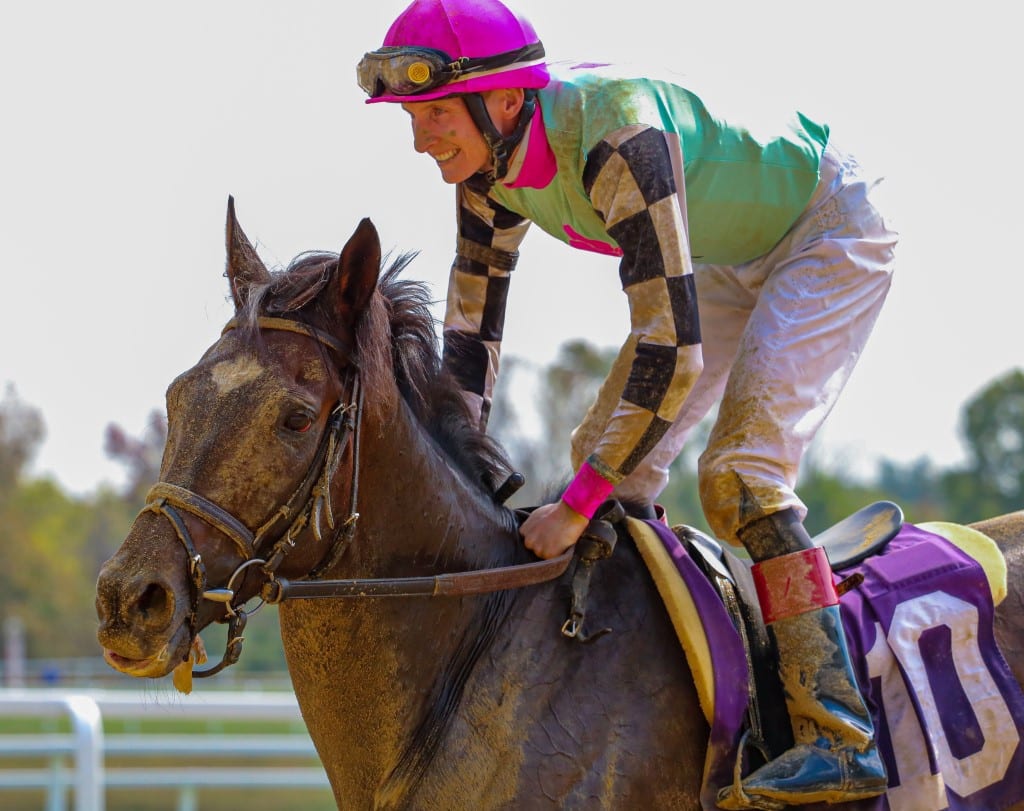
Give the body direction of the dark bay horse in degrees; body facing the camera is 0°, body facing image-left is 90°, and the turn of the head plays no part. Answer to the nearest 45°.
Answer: approximately 45°
